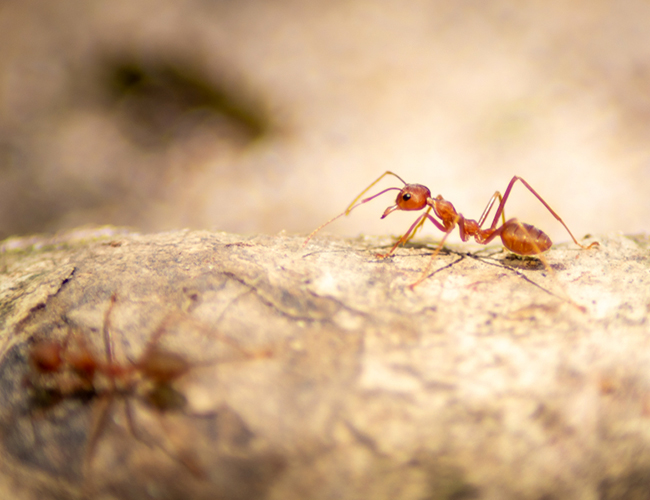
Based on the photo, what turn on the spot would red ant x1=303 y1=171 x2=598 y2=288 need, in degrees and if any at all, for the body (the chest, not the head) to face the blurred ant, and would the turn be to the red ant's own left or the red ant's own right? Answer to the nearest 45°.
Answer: approximately 45° to the red ant's own left

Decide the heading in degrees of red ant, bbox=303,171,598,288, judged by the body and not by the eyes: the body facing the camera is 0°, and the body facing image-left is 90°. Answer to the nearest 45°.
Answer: approximately 90°
